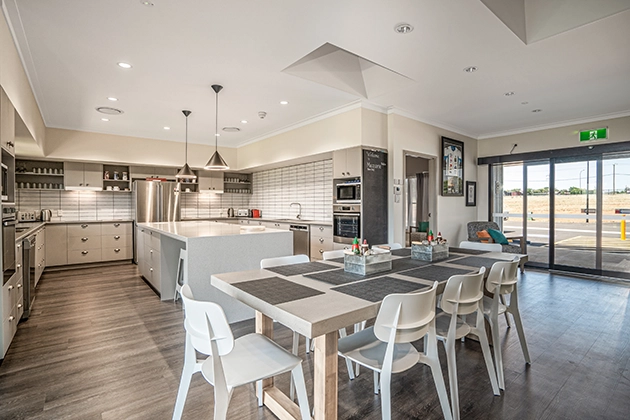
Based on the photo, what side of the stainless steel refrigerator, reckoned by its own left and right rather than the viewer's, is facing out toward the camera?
front

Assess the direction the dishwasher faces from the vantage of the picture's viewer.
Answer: facing the viewer and to the left of the viewer

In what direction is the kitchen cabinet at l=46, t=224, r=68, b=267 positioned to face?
toward the camera

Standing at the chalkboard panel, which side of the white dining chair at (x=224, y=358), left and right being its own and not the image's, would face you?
front

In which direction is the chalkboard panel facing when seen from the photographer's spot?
facing the viewer and to the right of the viewer

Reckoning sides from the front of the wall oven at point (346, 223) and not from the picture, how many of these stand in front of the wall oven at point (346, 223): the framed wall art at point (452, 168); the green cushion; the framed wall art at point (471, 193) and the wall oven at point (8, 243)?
1

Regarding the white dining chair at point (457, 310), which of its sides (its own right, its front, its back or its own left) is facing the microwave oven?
front

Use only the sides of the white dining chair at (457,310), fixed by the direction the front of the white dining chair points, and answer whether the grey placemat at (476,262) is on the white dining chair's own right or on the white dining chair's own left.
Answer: on the white dining chair's own right

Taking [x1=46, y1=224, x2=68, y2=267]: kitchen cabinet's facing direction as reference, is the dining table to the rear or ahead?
ahead

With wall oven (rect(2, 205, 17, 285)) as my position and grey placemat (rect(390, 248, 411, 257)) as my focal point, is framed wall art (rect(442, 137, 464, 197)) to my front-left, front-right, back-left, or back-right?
front-left

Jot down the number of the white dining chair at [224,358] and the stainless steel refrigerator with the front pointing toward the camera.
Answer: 1

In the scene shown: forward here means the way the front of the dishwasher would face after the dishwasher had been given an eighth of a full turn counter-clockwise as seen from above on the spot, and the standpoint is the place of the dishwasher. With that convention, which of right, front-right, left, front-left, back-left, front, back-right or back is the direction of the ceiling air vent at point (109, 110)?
right

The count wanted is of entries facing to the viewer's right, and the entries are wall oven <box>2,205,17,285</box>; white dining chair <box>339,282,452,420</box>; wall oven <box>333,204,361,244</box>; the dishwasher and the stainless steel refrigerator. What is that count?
1

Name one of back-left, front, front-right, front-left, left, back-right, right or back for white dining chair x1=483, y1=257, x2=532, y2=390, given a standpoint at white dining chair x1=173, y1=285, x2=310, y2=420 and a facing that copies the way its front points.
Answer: front-right

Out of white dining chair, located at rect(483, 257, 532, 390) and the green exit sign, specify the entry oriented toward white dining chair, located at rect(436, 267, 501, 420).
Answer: the green exit sign

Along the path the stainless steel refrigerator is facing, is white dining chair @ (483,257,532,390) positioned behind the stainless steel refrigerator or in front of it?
in front
